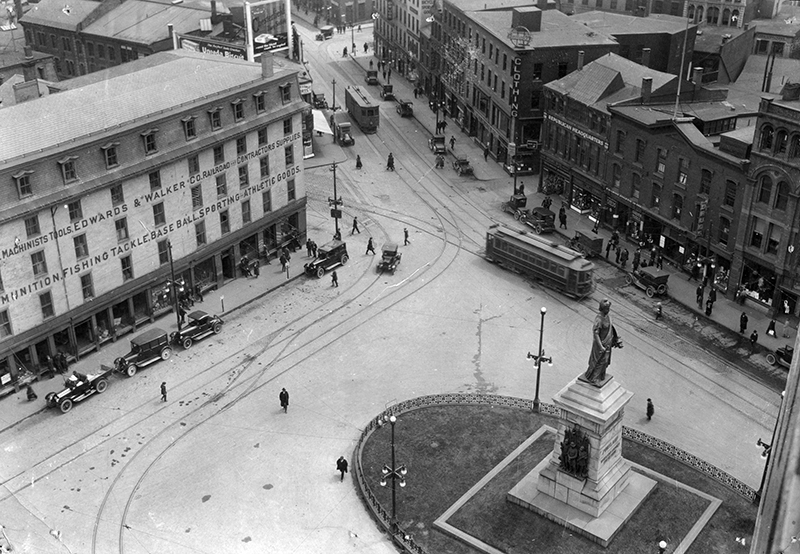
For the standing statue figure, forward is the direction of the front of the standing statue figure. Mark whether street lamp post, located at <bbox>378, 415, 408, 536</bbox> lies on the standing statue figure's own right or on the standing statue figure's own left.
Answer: on the standing statue figure's own right
